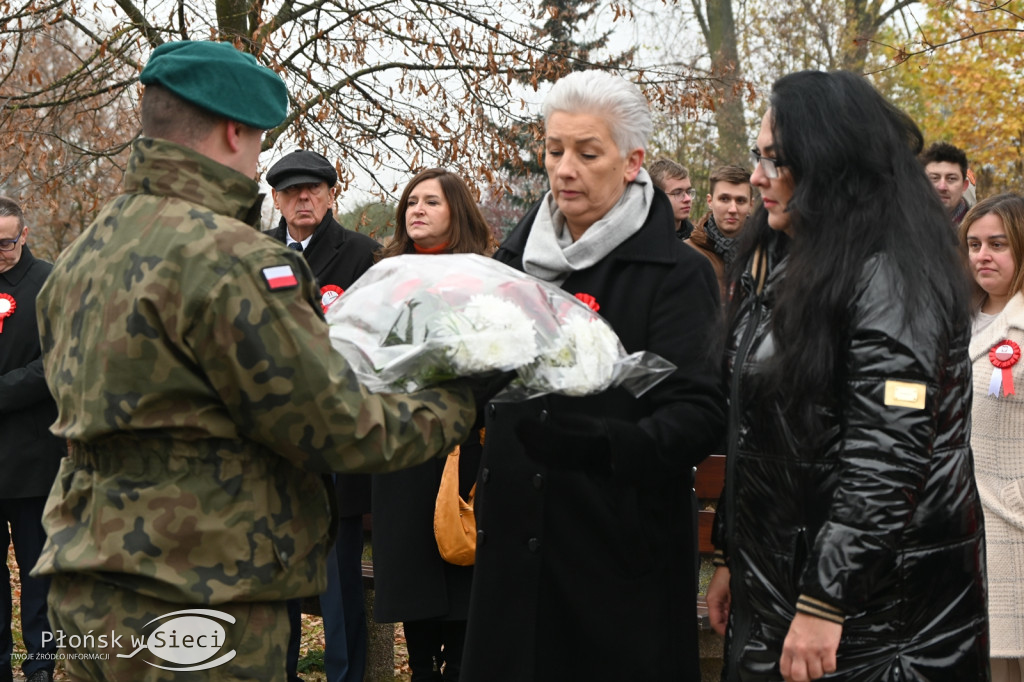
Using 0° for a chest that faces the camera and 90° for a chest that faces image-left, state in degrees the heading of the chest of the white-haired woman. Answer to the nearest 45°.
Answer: approximately 45°

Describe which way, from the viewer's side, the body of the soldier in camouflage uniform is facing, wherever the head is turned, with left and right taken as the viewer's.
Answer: facing away from the viewer and to the right of the viewer

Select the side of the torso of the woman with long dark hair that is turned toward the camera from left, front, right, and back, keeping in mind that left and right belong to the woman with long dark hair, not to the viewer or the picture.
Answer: left

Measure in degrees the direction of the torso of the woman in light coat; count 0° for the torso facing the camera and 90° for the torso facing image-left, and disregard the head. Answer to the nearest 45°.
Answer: approximately 45°

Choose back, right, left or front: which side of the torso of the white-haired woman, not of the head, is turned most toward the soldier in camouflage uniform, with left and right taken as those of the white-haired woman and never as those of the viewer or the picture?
front

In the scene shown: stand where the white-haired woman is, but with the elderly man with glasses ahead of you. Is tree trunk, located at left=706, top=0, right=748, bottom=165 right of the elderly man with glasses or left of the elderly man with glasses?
right

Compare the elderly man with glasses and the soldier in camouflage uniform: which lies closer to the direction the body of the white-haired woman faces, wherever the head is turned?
the soldier in camouflage uniform

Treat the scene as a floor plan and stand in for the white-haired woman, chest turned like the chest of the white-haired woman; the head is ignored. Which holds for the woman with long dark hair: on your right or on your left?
on your left

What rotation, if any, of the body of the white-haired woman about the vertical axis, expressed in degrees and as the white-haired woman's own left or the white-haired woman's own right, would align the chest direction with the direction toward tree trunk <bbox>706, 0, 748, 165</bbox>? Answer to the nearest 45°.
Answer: approximately 135° to the white-haired woman's own right

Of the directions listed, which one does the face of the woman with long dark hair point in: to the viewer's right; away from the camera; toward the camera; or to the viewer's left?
to the viewer's left

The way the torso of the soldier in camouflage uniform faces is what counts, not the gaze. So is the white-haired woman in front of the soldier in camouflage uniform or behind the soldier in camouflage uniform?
in front

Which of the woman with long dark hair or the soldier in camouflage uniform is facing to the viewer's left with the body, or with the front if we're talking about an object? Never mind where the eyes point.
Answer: the woman with long dark hair

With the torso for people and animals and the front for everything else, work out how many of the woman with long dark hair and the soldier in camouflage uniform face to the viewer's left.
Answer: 1

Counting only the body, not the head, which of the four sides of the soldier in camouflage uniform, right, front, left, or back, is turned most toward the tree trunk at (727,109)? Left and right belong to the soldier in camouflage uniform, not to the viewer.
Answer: front

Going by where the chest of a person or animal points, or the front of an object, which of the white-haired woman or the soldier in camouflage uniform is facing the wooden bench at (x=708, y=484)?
the soldier in camouflage uniform
